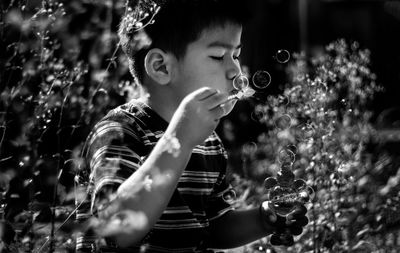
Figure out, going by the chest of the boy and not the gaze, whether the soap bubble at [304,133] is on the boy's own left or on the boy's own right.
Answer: on the boy's own left

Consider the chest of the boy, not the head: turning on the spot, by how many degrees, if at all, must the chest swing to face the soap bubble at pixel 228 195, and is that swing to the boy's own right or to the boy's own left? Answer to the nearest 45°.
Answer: approximately 90° to the boy's own left

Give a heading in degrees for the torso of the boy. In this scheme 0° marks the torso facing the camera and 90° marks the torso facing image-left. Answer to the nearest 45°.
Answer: approximately 315°
